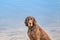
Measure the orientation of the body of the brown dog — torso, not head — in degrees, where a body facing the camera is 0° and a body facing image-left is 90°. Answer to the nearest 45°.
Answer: approximately 45°
